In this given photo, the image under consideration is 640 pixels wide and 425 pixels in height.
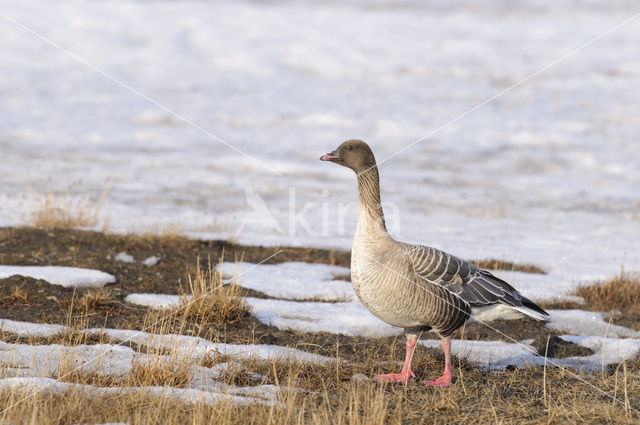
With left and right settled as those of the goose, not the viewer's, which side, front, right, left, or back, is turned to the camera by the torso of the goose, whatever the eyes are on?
left
